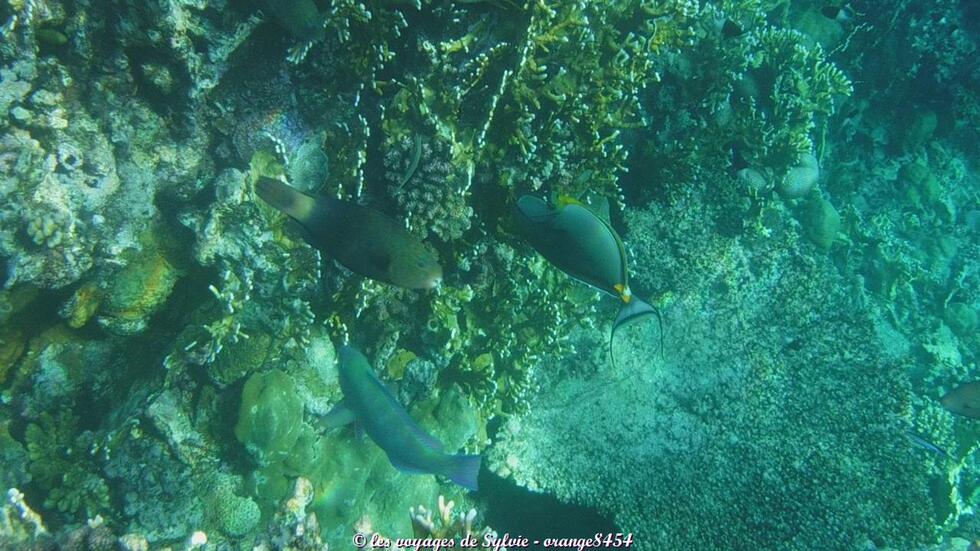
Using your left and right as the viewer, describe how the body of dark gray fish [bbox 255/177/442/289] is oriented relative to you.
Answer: facing to the right of the viewer

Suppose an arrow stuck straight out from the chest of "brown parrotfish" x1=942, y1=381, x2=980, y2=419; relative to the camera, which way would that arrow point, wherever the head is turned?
to the viewer's left

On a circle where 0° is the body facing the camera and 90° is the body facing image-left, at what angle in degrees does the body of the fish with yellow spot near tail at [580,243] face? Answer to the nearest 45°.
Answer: approximately 90°

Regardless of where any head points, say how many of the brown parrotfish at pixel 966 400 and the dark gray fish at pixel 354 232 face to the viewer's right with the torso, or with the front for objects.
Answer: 1

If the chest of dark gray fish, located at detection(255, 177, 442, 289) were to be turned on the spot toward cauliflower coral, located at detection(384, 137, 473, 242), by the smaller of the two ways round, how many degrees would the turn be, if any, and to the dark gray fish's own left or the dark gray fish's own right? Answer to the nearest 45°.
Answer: approximately 90° to the dark gray fish's own left

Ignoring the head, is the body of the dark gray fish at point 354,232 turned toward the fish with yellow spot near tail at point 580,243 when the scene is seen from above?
yes

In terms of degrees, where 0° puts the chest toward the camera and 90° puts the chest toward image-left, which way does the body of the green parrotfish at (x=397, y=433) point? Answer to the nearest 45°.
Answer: approximately 135°
